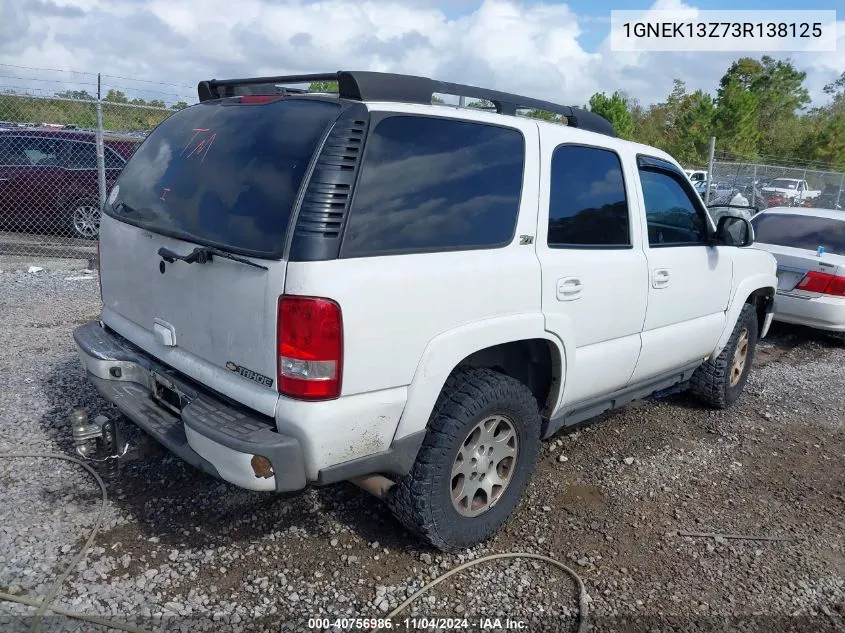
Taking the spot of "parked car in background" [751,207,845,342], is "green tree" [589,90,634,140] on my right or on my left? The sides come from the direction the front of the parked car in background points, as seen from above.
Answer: on my left

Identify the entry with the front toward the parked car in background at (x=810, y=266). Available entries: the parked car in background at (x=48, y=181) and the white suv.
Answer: the white suv

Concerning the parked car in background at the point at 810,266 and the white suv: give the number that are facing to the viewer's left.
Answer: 0

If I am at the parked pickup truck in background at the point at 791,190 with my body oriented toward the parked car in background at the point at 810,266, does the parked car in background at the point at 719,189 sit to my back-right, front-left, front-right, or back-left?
front-right

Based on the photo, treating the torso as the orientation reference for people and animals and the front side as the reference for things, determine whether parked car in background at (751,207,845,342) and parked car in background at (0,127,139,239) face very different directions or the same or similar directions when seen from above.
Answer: very different directions

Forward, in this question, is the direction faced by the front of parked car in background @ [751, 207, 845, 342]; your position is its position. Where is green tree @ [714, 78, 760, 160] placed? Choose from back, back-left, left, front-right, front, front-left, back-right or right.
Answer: front-left

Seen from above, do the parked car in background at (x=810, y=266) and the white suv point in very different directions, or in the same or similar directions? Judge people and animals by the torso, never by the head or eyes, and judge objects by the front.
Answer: same or similar directions

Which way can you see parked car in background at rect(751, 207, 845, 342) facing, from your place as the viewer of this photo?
facing away from the viewer and to the right of the viewer
